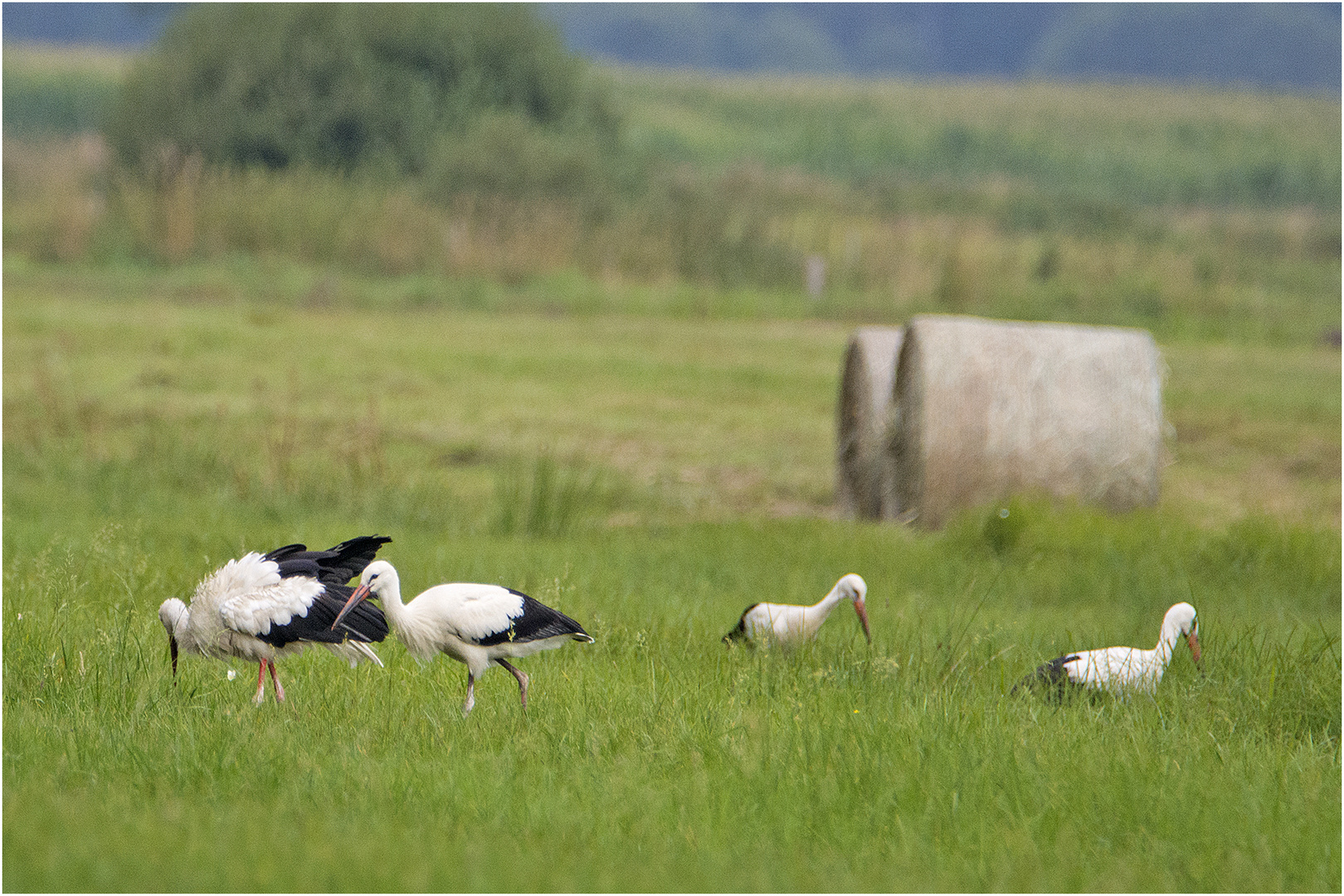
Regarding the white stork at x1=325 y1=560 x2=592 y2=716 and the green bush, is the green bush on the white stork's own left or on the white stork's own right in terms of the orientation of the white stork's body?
on the white stork's own right

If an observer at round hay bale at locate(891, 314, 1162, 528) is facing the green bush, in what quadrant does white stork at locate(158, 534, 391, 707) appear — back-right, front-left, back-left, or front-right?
back-left

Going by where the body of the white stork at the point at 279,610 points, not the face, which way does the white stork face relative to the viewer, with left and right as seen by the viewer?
facing to the left of the viewer

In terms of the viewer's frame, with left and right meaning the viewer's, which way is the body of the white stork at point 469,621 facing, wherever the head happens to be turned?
facing to the left of the viewer

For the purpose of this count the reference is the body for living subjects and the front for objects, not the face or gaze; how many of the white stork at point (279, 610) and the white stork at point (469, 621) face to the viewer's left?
2

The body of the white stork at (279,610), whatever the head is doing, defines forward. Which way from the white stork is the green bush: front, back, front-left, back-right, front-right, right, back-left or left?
right

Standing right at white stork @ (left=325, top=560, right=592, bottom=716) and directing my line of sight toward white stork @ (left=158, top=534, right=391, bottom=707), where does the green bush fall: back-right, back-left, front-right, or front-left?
front-right

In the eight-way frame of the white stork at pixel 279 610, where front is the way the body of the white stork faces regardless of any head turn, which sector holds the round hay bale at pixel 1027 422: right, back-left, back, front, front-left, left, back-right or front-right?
back-right

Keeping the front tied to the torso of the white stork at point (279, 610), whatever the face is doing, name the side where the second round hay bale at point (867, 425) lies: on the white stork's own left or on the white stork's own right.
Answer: on the white stork's own right
